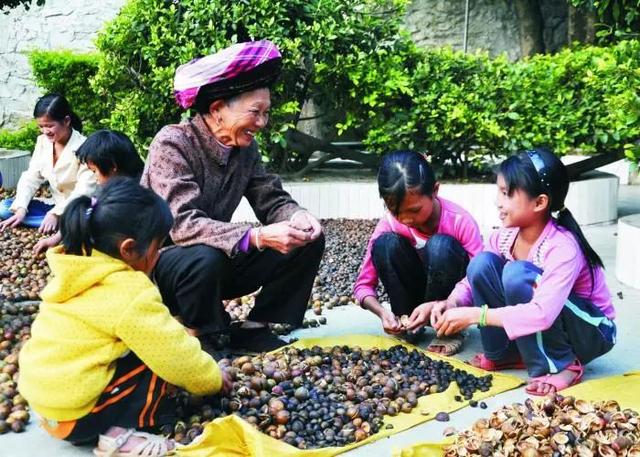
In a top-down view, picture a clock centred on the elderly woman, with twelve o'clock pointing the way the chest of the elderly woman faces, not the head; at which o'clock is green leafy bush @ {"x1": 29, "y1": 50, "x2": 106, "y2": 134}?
The green leafy bush is roughly at 7 o'clock from the elderly woman.

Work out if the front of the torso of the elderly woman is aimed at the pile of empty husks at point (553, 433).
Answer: yes

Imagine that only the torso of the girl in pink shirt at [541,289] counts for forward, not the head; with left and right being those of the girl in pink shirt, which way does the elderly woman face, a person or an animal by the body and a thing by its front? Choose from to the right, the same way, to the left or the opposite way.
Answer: to the left

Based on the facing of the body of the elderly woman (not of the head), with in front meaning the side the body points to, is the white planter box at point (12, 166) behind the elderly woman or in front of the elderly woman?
behind

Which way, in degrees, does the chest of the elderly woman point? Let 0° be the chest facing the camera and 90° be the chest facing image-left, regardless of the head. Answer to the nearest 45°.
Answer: approximately 315°

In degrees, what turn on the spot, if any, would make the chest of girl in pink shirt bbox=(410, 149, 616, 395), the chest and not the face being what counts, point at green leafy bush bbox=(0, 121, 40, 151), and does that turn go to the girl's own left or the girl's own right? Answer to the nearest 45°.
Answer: approximately 90° to the girl's own right

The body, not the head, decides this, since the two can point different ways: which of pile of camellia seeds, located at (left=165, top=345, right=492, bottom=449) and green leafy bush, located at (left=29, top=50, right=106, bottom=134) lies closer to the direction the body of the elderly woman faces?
the pile of camellia seeds

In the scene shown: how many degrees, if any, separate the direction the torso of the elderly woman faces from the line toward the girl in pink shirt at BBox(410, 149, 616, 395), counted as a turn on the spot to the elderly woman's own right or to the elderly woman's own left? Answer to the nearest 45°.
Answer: approximately 45° to the elderly woman's own left

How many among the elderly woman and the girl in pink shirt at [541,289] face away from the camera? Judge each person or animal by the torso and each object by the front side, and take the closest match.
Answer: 0

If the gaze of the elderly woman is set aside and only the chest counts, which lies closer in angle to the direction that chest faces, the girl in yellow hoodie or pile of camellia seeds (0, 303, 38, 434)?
the girl in yellow hoodie

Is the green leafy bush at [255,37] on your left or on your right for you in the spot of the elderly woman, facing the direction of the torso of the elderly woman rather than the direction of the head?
on your left

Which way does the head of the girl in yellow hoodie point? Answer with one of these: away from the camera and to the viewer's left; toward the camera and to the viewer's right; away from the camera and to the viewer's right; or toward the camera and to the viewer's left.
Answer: away from the camera and to the viewer's right

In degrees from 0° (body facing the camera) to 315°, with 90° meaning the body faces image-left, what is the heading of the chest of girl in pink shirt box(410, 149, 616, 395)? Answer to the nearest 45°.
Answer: approximately 45°

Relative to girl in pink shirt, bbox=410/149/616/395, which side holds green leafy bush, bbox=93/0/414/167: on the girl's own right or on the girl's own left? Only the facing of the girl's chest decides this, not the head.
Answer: on the girl's own right
